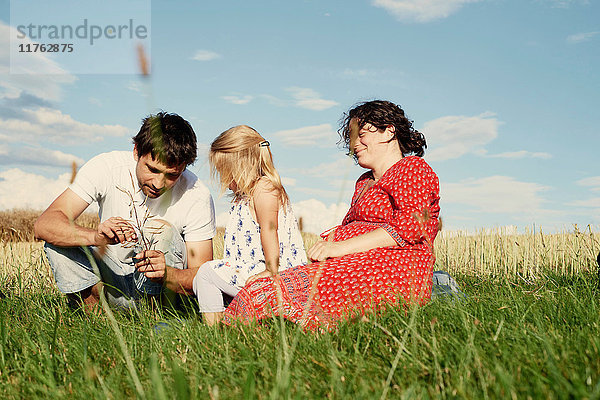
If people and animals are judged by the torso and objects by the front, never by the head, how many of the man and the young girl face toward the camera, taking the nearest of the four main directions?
1

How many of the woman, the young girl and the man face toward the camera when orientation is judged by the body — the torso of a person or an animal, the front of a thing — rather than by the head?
1

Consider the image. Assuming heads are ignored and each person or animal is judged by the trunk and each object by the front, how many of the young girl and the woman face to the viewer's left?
2

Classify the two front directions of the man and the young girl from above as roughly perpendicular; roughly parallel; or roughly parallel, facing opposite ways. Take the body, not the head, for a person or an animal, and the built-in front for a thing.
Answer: roughly perpendicular

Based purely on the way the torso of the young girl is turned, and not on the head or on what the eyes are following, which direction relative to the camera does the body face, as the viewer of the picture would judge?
to the viewer's left

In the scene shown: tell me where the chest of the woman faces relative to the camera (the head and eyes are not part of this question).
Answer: to the viewer's left

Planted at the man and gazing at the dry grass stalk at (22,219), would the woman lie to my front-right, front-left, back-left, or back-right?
back-right

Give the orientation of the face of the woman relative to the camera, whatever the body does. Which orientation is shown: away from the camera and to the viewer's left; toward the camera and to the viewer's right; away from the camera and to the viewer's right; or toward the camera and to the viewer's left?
toward the camera and to the viewer's left

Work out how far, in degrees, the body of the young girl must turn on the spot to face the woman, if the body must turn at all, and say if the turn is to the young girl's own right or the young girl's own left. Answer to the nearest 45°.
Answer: approximately 135° to the young girl's own left

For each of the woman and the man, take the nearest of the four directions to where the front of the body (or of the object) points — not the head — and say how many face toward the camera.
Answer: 1

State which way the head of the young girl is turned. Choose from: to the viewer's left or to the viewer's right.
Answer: to the viewer's left

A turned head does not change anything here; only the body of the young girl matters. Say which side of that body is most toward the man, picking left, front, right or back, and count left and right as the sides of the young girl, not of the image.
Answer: front
